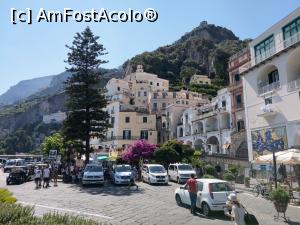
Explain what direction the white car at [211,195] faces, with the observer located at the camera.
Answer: facing away from the viewer and to the left of the viewer

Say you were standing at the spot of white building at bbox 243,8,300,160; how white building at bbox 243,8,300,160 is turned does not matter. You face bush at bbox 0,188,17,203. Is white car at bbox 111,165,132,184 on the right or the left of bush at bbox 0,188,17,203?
right

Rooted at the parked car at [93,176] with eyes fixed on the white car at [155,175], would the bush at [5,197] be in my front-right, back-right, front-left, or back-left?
back-right

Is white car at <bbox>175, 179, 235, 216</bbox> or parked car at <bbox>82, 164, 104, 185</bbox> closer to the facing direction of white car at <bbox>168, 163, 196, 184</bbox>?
the white car

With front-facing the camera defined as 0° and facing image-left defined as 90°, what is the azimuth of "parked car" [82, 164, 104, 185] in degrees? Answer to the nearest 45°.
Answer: approximately 0°

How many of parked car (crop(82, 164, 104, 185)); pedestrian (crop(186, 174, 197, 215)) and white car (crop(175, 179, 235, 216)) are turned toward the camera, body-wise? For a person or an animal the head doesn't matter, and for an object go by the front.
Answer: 1

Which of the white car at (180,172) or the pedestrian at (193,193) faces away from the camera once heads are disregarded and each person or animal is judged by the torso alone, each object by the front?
the pedestrian

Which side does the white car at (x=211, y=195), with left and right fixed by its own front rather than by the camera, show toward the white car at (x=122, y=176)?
front

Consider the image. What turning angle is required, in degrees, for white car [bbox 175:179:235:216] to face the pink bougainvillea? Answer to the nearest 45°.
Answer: approximately 45° to its right

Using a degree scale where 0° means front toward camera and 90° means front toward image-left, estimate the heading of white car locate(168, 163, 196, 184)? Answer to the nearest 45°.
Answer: approximately 315°

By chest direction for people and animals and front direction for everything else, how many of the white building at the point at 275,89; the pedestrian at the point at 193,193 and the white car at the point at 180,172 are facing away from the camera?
1

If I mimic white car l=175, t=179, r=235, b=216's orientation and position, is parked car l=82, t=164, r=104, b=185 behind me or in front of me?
in front

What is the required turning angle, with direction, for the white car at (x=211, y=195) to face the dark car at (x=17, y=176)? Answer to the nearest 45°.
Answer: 0° — it already faces it

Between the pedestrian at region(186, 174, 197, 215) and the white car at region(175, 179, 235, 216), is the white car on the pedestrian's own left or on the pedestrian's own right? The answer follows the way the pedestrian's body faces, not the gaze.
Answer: on the pedestrian's own right

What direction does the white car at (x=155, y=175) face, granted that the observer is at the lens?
facing the viewer and to the right of the viewer
